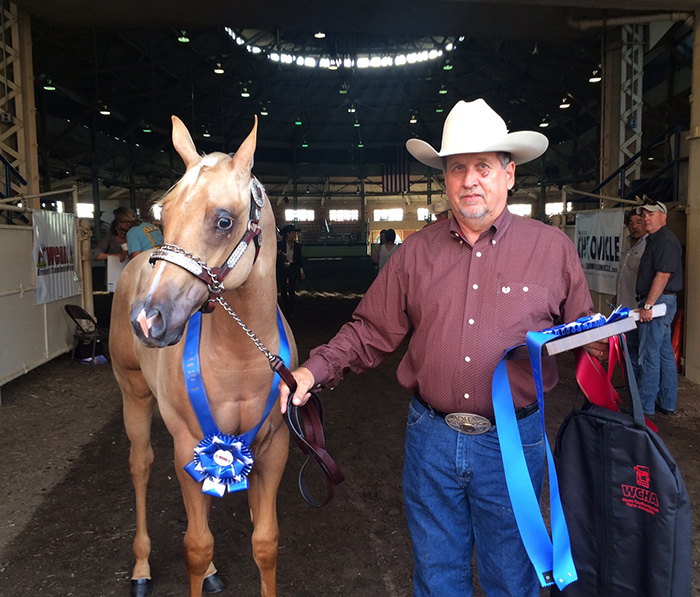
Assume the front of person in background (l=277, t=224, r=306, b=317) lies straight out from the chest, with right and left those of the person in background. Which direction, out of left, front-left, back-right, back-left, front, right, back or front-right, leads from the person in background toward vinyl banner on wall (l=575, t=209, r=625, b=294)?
front-left

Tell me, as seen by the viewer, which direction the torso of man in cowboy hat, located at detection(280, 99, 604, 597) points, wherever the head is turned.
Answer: toward the camera

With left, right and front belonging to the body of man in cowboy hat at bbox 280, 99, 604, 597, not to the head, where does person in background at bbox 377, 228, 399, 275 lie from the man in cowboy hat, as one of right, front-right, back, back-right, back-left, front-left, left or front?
back

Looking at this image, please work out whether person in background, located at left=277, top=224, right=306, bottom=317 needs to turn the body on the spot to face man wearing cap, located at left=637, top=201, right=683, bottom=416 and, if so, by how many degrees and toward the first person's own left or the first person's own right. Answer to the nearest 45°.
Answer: approximately 45° to the first person's own left

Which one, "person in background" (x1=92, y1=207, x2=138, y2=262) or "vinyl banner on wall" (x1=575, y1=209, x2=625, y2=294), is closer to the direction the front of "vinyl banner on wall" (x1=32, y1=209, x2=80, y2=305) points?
the vinyl banner on wall

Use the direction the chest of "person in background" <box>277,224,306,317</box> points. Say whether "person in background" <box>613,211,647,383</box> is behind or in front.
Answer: in front

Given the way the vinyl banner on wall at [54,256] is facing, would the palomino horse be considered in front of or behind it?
in front

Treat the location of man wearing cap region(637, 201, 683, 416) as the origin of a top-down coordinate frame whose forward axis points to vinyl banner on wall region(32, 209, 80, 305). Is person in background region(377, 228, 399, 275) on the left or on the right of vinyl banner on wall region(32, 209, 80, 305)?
right

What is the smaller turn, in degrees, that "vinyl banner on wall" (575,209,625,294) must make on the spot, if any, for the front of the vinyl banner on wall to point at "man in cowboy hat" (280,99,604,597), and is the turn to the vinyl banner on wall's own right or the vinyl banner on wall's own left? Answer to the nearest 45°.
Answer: approximately 45° to the vinyl banner on wall's own left

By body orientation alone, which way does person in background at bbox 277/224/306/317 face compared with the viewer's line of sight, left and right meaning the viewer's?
facing the viewer

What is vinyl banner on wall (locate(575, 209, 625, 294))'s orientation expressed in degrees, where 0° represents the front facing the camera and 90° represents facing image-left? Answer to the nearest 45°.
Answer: approximately 45°

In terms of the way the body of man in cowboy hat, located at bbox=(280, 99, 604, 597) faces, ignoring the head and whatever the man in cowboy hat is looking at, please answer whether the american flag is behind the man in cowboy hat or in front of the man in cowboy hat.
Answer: behind

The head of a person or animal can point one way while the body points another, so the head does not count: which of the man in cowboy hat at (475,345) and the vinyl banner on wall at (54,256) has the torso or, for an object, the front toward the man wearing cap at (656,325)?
the vinyl banner on wall

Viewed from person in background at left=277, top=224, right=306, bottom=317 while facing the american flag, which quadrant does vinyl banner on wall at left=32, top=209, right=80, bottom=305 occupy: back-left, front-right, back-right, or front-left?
back-left

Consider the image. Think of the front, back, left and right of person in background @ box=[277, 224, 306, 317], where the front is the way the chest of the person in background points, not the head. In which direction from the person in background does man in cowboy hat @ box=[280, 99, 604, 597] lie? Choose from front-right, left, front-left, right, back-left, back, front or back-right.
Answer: front

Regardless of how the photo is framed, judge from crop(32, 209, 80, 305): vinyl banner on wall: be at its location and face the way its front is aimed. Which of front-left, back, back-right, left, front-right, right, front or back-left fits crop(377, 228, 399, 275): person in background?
front-left

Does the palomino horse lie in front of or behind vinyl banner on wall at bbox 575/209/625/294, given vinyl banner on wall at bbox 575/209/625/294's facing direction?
in front
